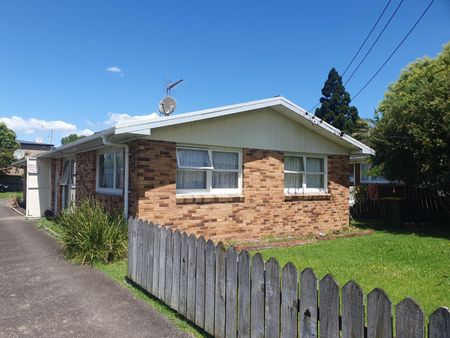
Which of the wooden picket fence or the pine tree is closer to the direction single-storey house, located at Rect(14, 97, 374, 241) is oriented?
the wooden picket fence

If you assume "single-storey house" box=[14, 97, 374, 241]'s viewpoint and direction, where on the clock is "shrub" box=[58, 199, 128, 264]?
The shrub is roughly at 3 o'clock from the single-storey house.

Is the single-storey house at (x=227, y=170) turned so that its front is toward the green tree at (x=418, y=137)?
no

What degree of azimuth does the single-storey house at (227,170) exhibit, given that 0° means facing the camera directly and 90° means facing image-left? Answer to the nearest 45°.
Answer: approximately 315°

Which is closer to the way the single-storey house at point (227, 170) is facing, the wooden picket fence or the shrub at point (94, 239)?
the wooden picket fence

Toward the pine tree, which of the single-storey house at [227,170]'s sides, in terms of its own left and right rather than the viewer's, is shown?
left

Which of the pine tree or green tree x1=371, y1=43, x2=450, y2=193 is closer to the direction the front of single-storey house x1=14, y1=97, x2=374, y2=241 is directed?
the green tree

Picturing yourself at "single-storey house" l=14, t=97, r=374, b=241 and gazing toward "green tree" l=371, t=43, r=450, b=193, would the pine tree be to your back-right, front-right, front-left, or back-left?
front-left
